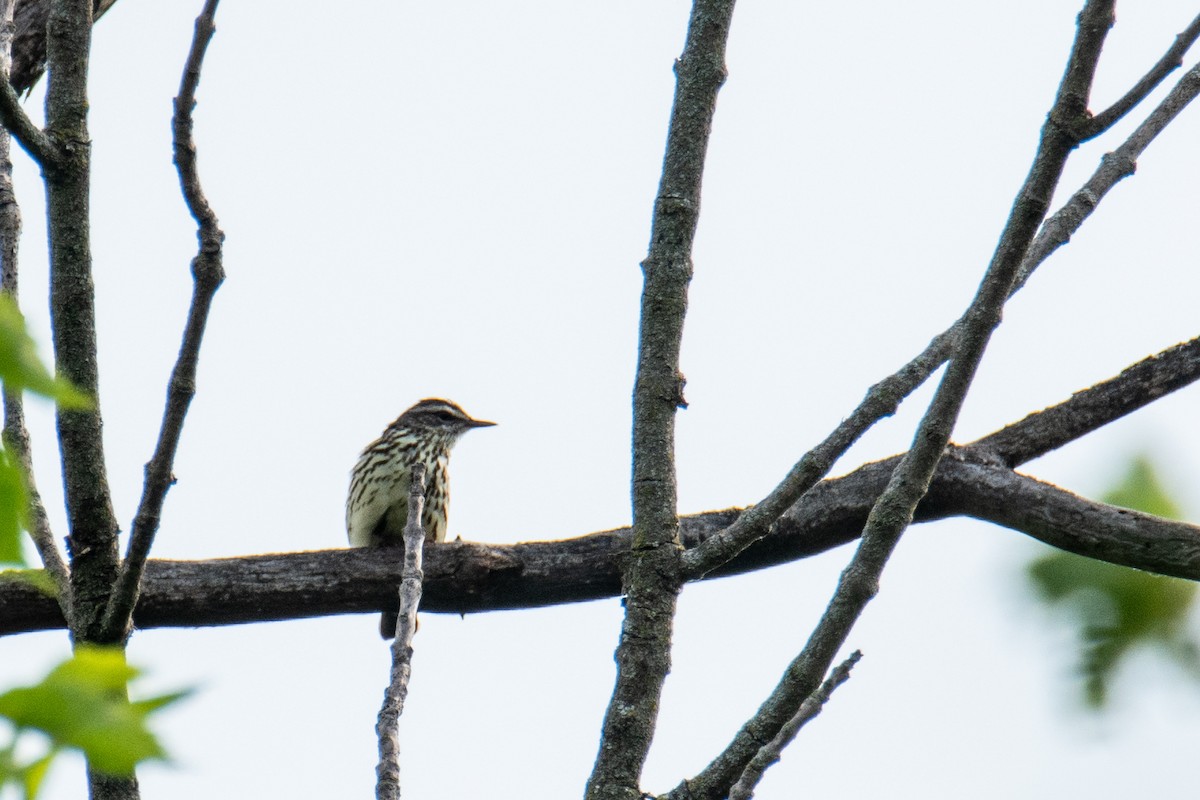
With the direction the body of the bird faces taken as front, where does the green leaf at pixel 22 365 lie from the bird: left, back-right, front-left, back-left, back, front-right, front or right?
front-right

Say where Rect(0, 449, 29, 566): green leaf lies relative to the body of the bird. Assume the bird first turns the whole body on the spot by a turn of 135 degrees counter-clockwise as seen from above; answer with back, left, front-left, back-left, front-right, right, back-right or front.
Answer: back

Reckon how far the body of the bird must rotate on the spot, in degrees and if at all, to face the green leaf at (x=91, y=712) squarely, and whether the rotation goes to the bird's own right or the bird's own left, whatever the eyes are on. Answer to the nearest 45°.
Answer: approximately 45° to the bird's own right

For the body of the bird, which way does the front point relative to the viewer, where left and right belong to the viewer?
facing the viewer and to the right of the viewer

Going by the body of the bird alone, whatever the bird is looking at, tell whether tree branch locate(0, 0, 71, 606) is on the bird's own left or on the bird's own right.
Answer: on the bird's own right

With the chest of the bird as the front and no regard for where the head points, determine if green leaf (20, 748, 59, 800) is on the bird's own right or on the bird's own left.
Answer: on the bird's own right
